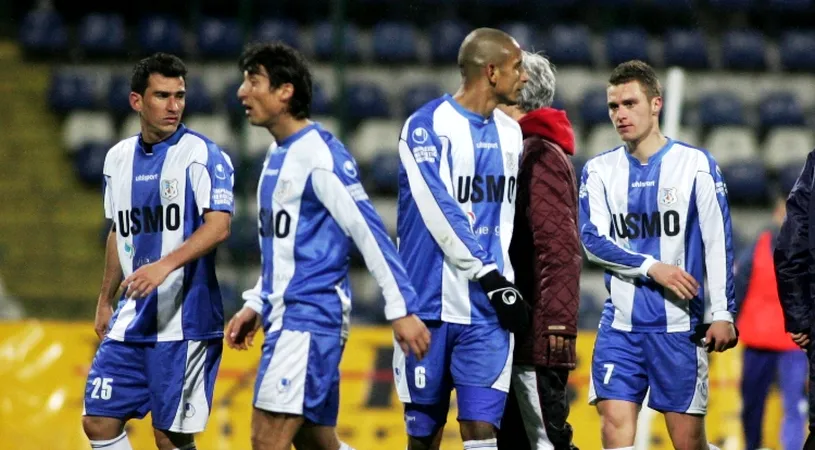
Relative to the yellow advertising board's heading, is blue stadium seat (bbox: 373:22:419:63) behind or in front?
behind

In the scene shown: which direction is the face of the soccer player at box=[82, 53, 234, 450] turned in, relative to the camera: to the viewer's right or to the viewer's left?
to the viewer's right

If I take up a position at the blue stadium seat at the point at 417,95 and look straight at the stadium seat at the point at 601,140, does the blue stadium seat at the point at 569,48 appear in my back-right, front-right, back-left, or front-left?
front-left

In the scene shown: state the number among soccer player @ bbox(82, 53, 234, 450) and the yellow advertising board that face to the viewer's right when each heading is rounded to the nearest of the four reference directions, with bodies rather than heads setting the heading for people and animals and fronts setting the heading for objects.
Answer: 0

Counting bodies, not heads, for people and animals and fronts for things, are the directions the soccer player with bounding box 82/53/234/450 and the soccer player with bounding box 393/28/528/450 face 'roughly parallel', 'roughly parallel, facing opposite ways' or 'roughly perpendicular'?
roughly perpendicular

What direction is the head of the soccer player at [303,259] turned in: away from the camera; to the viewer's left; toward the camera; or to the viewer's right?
to the viewer's left

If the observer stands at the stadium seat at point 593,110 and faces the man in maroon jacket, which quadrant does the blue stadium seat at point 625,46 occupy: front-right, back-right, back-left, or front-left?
back-left

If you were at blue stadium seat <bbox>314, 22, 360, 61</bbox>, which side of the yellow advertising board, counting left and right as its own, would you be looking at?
back

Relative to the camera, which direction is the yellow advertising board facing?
toward the camera

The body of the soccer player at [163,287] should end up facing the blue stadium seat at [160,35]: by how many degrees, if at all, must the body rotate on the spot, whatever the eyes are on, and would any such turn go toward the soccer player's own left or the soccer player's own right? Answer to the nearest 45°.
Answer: approximately 135° to the soccer player's own right

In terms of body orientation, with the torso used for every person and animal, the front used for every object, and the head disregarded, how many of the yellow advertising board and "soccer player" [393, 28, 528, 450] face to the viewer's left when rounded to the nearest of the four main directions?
0

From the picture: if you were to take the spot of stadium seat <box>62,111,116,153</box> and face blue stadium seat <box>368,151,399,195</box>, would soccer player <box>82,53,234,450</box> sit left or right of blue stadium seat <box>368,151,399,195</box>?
right

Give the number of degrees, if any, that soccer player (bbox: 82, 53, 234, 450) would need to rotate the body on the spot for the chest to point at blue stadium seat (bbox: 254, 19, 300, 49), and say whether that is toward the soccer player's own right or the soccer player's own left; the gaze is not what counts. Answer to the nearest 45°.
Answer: approximately 135° to the soccer player's own right
